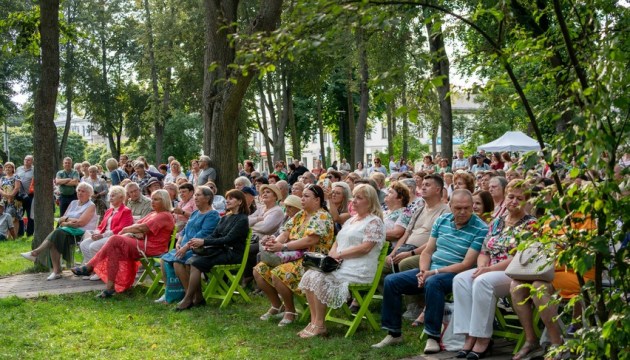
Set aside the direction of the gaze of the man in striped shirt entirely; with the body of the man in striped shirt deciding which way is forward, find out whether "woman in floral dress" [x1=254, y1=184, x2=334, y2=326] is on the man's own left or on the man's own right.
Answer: on the man's own right

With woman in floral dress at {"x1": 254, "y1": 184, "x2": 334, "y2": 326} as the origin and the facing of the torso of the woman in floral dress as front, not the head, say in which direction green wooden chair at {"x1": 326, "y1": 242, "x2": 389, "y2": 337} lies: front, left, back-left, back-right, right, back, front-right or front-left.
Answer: left

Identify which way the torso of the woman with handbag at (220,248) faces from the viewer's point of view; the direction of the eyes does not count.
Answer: to the viewer's left

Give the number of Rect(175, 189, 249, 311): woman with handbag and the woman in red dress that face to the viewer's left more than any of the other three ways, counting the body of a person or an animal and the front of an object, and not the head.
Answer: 2

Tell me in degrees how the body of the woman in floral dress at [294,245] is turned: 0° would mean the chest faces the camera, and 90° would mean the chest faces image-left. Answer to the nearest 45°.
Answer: approximately 45°

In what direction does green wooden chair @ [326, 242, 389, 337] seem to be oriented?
to the viewer's left

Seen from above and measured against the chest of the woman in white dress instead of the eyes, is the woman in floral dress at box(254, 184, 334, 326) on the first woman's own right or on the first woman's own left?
on the first woman's own right
